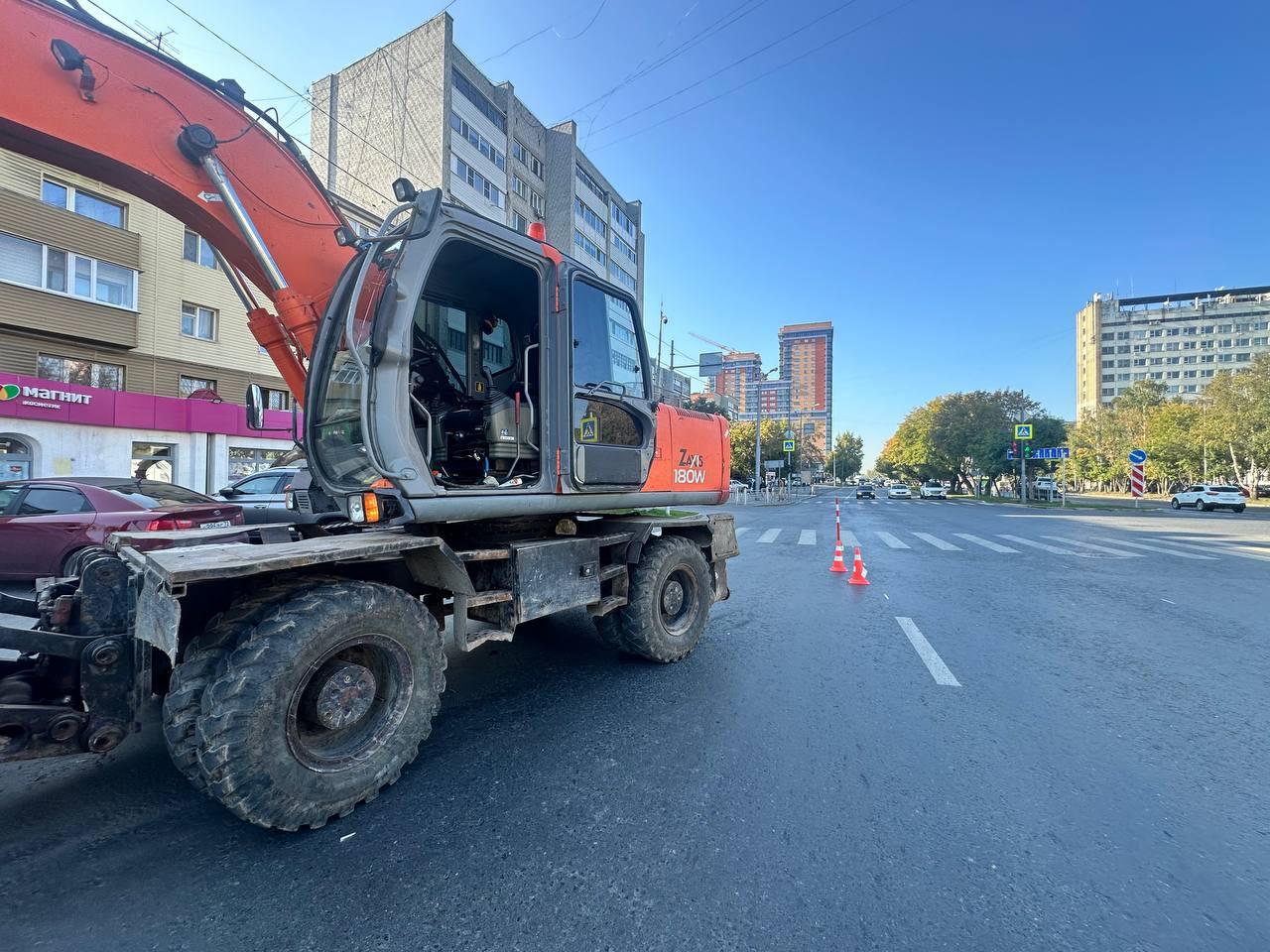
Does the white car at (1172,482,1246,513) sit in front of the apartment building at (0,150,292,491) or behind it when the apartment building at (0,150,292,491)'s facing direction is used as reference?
in front

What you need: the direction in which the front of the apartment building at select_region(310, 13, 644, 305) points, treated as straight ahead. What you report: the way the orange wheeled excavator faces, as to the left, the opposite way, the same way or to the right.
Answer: to the right

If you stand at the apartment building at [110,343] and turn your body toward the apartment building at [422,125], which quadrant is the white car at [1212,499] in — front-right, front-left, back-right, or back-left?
front-right

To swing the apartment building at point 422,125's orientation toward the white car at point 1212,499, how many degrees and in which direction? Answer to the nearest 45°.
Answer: approximately 45° to its left

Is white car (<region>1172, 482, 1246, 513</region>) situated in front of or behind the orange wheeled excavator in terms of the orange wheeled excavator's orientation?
behind

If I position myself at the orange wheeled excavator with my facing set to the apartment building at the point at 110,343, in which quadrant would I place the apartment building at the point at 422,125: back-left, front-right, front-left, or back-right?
front-right

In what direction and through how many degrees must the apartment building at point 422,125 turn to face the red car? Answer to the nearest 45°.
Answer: approximately 45° to its right

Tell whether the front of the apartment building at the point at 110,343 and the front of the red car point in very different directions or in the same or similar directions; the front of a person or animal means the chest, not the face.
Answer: very different directions

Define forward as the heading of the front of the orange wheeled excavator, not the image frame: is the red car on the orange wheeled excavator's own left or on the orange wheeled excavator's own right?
on the orange wheeled excavator's own right

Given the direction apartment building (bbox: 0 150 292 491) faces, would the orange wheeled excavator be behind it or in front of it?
in front

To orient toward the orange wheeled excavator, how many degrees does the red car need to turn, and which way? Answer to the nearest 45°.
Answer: approximately 135° to its left

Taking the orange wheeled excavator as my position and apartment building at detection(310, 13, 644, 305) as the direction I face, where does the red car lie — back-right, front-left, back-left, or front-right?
front-left

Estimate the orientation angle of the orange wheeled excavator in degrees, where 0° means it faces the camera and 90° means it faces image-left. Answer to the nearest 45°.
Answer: approximately 45°

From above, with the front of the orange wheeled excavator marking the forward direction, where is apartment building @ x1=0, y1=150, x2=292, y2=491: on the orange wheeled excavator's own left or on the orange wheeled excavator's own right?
on the orange wheeled excavator's own right
